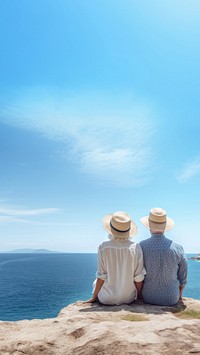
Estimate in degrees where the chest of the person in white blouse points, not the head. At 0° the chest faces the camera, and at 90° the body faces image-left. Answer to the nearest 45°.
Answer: approximately 180°

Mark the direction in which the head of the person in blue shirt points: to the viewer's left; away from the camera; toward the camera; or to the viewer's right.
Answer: away from the camera

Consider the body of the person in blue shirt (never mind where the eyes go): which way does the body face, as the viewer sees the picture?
away from the camera

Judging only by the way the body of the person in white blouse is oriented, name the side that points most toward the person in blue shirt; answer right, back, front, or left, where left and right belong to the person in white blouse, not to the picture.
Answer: right

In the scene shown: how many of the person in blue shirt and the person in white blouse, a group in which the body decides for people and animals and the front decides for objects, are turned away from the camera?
2

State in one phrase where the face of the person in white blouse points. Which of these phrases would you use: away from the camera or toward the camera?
away from the camera

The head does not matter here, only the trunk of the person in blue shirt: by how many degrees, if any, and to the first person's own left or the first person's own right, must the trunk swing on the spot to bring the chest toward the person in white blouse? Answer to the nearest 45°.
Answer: approximately 135° to the first person's own left
